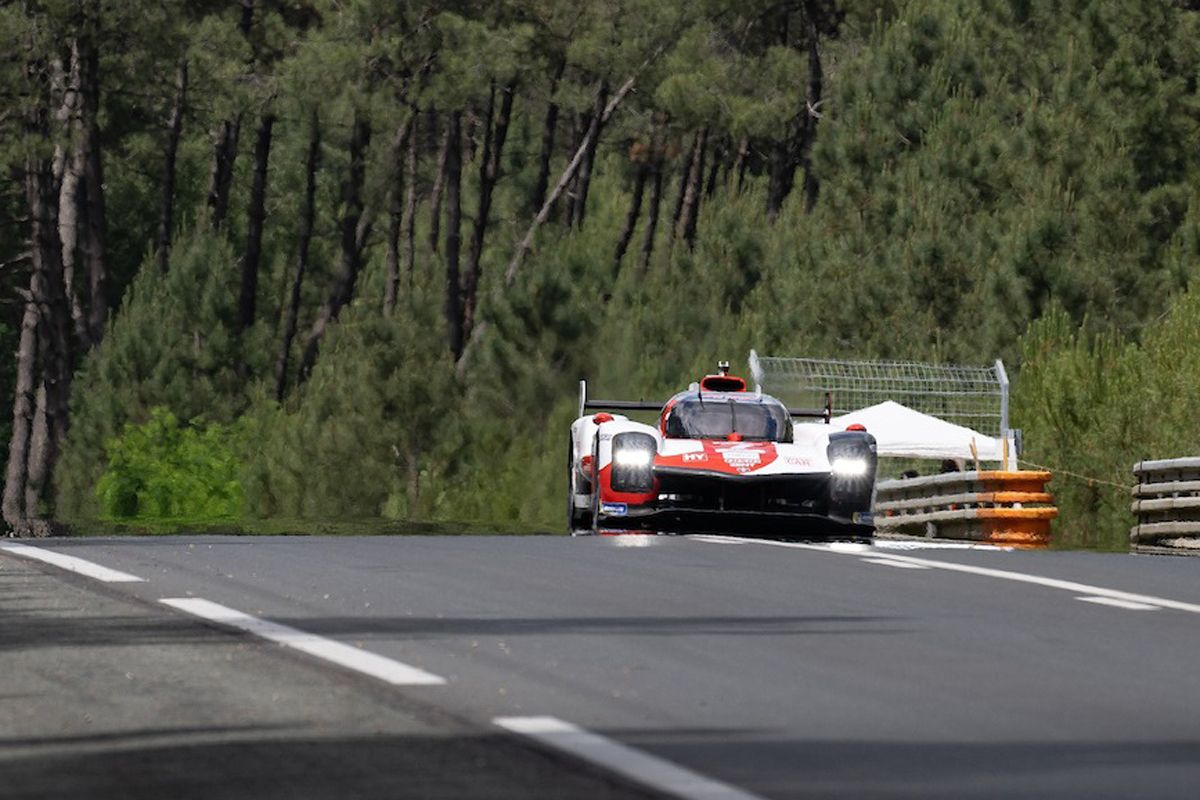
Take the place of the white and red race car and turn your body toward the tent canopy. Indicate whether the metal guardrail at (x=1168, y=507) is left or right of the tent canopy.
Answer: right

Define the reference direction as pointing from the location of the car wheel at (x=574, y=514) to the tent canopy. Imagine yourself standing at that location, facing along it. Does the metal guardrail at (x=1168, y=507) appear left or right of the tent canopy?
right

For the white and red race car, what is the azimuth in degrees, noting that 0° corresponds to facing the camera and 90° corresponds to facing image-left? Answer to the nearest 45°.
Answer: approximately 0°

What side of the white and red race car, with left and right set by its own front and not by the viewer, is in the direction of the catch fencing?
back

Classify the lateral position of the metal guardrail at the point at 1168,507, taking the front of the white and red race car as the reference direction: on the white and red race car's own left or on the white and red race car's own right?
on the white and red race car's own left
